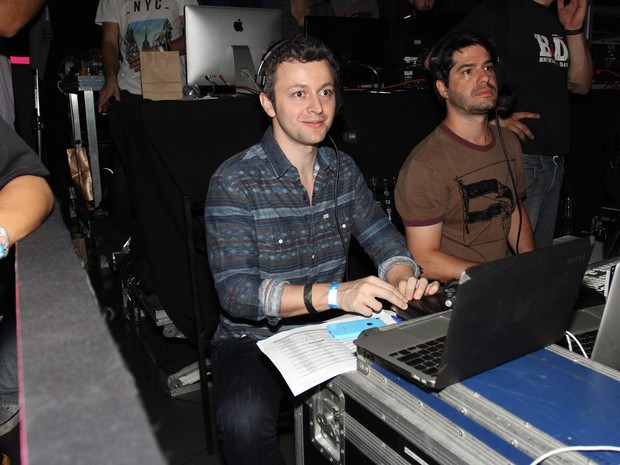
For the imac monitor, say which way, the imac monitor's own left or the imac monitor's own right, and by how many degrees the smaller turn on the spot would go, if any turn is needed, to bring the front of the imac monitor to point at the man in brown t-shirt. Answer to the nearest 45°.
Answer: approximately 180°

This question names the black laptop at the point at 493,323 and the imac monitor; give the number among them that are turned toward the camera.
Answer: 0

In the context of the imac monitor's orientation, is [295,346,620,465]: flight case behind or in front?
behind

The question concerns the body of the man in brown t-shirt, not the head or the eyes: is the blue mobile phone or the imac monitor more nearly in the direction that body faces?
the blue mobile phone

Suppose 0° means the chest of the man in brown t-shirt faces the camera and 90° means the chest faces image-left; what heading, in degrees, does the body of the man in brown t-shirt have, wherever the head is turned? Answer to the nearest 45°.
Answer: approximately 315°

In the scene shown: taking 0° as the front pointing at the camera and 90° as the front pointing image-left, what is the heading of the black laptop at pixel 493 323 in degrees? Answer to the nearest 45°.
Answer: approximately 135°

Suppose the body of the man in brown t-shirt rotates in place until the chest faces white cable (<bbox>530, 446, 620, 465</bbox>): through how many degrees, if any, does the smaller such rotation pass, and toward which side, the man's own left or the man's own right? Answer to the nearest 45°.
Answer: approximately 45° to the man's own right

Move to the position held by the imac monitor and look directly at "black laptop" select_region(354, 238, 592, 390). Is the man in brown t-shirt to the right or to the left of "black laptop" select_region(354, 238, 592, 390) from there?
left

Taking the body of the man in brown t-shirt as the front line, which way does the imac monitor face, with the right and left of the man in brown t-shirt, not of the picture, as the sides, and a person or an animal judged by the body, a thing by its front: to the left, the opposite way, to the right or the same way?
the opposite way

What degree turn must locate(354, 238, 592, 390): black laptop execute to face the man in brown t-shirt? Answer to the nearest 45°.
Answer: approximately 45° to its right
